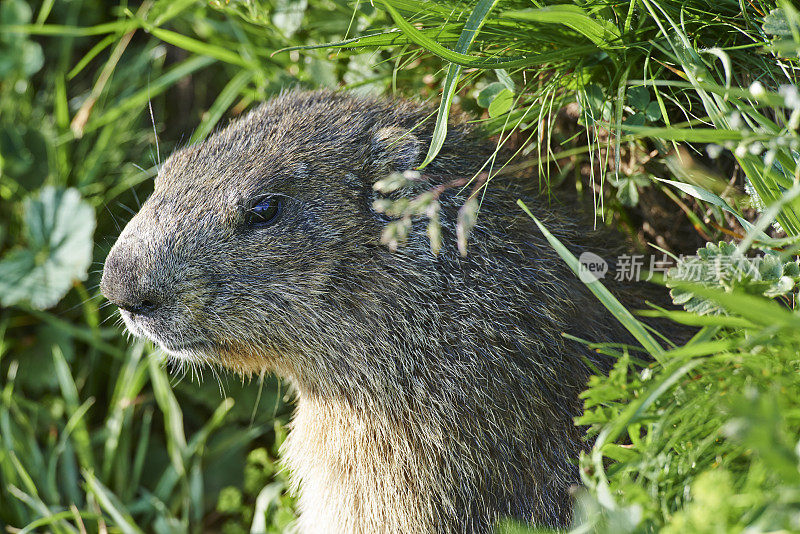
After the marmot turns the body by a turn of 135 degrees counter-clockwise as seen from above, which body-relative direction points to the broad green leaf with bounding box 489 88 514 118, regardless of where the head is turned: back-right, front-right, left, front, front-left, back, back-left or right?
left

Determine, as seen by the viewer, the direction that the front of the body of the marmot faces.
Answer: to the viewer's left

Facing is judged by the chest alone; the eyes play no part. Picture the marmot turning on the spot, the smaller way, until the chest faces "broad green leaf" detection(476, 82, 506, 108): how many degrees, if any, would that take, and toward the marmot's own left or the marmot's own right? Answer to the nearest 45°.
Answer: approximately 135° to the marmot's own right

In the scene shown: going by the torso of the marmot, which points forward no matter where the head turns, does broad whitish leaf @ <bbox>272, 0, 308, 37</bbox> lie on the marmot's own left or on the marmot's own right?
on the marmot's own right

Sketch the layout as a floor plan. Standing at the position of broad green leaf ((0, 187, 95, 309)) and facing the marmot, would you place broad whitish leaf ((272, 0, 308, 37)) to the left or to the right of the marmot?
left

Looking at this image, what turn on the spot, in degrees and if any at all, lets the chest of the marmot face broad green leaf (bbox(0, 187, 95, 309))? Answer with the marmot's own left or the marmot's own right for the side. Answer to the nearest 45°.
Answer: approximately 45° to the marmot's own right
